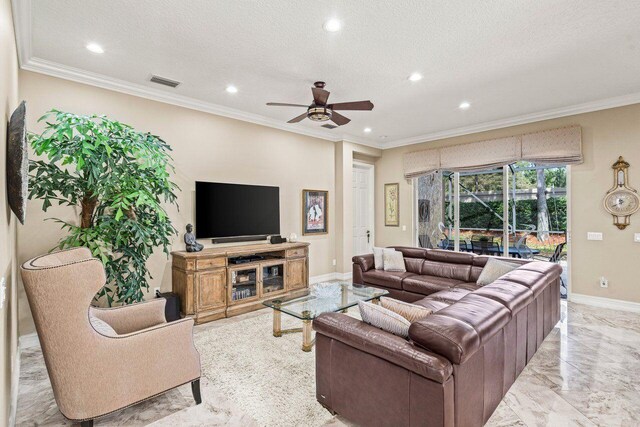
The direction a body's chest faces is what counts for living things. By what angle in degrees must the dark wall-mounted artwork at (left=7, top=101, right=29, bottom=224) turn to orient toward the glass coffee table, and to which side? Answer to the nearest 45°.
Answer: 0° — it already faces it

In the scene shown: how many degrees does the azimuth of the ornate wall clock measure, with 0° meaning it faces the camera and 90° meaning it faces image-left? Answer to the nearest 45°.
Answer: approximately 0°

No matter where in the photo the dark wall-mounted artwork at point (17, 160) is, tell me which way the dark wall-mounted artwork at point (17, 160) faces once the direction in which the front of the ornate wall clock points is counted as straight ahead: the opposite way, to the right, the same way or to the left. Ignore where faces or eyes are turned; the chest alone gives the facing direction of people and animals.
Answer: the opposite way

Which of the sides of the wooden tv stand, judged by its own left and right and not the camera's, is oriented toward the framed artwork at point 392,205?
left

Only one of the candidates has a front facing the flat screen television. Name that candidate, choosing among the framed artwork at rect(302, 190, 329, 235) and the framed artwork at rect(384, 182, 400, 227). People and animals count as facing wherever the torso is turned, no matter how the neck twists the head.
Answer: the framed artwork at rect(384, 182, 400, 227)

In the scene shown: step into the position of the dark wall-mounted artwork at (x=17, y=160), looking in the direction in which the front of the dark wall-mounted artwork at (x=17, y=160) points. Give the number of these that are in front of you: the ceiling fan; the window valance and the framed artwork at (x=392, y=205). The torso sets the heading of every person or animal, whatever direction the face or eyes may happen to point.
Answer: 3

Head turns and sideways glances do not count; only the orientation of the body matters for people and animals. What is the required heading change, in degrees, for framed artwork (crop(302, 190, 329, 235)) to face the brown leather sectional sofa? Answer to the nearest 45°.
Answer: approximately 45° to its right

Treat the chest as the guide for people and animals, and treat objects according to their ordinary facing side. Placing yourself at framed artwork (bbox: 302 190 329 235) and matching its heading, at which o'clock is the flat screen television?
The flat screen television is roughly at 3 o'clock from the framed artwork.

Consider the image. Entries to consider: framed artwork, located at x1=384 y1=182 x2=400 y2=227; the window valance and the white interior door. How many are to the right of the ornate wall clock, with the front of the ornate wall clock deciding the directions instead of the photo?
3

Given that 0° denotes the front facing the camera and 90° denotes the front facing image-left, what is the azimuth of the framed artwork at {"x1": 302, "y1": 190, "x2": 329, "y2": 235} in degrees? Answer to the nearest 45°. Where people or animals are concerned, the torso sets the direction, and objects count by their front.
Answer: approximately 315°

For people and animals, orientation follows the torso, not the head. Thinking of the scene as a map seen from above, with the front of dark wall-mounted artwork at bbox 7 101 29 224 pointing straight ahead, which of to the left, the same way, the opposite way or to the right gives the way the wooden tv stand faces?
to the right
